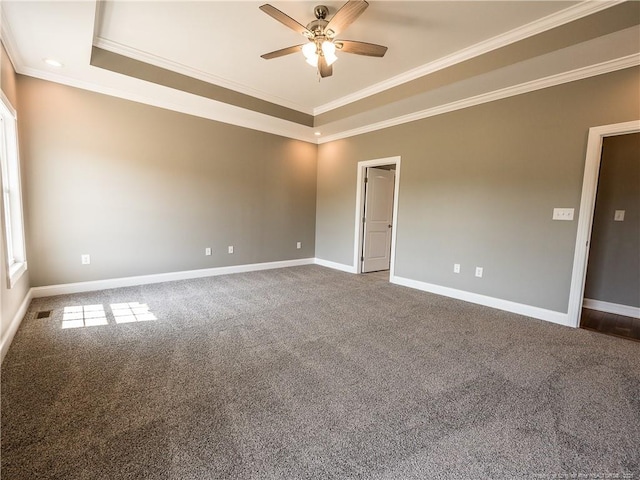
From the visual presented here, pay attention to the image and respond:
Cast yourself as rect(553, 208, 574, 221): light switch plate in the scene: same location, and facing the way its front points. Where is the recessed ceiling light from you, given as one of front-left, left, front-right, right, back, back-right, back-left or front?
front-right

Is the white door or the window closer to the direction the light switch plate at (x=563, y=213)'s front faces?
the window

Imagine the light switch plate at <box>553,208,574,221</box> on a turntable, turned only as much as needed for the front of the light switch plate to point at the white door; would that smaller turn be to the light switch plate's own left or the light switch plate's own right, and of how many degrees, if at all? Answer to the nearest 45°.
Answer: approximately 90° to the light switch plate's own right

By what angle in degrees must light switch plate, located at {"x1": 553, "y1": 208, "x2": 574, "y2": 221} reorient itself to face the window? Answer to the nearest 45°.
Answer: approximately 45° to its right

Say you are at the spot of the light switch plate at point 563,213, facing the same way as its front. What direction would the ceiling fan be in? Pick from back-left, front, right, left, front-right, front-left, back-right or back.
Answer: front-right

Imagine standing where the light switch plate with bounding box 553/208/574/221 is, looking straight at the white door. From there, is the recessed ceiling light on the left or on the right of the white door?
left
